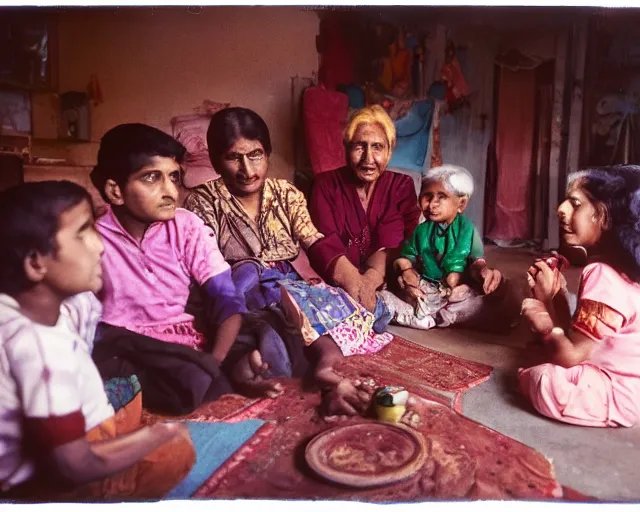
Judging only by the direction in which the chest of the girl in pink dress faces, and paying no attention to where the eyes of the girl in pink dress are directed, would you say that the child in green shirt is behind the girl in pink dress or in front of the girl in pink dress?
in front

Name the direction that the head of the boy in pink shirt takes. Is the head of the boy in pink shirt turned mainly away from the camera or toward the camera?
toward the camera

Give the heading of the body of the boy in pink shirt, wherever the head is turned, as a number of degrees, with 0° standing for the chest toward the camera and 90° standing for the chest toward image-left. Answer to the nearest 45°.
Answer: approximately 315°

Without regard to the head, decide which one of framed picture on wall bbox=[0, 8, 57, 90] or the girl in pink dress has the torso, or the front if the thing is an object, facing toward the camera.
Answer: the framed picture on wall

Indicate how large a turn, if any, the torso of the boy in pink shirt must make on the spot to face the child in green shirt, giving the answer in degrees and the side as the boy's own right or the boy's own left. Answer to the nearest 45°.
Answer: approximately 45° to the boy's own left

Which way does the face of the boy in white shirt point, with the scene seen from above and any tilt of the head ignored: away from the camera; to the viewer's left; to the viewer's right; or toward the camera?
to the viewer's right

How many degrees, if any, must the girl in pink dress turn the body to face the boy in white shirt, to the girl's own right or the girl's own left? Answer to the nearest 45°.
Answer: approximately 45° to the girl's own left

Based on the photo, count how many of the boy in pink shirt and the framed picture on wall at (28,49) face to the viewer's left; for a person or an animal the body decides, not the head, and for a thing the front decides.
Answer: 0

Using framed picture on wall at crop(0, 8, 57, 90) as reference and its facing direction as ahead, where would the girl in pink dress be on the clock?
The girl in pink dress is roughly at 10 o'clock from the framed picture on wall.

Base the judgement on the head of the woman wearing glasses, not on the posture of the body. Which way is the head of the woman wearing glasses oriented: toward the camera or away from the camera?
toward the camera

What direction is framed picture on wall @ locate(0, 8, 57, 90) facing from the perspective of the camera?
toward the camera

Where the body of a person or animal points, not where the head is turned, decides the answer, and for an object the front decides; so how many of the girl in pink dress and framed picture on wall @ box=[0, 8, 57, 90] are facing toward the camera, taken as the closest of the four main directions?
1

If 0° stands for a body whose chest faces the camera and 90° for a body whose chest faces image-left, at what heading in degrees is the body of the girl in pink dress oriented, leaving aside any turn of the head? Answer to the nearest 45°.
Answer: approximately 90°

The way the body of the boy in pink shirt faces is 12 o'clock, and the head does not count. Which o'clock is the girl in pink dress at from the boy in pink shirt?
The girl in pink dress is roughly at 11 o'clock from the boy in pink shirt.

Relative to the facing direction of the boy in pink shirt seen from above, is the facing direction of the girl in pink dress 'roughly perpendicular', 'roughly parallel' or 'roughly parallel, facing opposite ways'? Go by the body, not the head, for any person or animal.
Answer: roughly parallel, facing opposite ways
